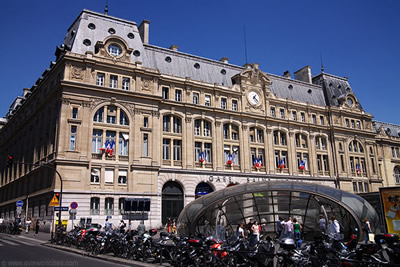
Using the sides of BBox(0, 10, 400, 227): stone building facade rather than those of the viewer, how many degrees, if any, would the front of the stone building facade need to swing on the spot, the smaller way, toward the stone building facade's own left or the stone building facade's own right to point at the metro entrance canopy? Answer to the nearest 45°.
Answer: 0° — it already faces it
